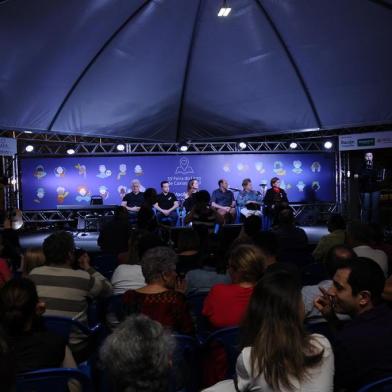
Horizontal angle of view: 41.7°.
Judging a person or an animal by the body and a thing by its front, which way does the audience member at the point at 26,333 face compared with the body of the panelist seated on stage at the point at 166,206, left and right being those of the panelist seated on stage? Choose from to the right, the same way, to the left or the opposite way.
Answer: the opposite way

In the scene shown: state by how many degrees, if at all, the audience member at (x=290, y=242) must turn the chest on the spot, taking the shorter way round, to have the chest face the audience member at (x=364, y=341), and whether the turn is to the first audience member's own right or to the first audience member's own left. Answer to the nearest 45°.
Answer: approximately 180°

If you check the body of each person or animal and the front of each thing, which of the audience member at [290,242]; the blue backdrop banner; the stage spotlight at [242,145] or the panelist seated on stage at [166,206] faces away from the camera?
the audience member

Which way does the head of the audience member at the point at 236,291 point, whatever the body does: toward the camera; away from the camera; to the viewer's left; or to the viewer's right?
away from the camera

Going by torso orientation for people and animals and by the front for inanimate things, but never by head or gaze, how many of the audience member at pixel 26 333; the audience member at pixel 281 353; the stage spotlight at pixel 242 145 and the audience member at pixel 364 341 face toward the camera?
1

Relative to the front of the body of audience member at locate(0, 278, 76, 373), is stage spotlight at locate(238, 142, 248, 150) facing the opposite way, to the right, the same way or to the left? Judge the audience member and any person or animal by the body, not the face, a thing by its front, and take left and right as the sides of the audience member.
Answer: the opposite way

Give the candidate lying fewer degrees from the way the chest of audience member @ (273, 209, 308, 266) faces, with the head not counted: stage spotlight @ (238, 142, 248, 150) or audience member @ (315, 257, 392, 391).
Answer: the stage spotlight

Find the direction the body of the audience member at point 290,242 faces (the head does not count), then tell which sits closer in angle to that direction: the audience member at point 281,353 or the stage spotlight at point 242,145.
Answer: the stage spotlight

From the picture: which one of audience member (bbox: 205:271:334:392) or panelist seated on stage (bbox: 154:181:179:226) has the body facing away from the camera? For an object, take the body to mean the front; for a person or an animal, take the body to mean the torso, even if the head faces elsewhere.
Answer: the audience member

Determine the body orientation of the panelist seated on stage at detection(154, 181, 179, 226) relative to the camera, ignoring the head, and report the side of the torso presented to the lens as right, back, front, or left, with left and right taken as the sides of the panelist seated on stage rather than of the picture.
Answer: front

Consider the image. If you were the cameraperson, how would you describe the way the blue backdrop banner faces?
facing the viewer

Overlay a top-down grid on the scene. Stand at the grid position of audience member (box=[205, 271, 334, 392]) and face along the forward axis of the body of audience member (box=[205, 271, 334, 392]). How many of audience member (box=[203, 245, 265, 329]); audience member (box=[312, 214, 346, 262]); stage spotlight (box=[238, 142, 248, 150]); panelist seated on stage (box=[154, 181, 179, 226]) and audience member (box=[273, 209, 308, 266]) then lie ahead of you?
5

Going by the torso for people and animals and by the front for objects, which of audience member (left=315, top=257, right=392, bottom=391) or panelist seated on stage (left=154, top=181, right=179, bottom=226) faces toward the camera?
the panelist seated on stage

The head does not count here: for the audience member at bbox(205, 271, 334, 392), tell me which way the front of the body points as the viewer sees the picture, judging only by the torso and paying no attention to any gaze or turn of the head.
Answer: away from the camera

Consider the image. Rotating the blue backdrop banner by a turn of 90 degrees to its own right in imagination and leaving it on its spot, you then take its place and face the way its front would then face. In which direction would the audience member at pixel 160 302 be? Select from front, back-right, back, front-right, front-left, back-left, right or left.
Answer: left

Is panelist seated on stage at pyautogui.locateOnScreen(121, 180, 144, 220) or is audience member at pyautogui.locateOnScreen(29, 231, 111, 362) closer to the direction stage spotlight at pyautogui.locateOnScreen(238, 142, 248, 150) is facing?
the audience member

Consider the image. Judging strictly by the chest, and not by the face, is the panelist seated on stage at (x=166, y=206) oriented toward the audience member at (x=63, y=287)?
yes

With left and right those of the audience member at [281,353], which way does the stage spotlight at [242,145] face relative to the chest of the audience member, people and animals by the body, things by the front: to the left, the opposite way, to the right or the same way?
the opposite way

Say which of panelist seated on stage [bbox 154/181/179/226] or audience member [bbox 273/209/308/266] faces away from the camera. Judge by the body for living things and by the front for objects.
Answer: the audience member

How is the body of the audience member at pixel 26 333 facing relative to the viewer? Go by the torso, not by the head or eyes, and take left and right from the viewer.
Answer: facing away from the viewer

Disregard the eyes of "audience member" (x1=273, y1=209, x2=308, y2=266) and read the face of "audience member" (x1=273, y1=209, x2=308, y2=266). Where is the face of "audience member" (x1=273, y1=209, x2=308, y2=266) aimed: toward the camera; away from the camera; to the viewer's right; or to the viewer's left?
away from the camera

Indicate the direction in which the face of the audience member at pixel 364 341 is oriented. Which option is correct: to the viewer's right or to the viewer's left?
to the viewer's left

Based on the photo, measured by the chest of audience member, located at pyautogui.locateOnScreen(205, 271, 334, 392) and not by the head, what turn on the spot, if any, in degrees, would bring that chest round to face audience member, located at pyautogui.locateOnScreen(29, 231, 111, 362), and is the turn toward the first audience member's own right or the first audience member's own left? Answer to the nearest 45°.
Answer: approximately 45° to the first audience member's own left

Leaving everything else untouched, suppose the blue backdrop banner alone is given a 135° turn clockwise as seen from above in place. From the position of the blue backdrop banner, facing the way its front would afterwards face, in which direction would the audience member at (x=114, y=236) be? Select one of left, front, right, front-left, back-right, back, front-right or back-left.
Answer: back-left
